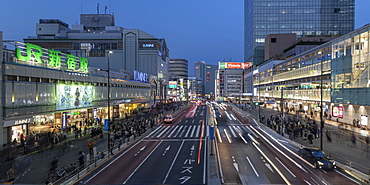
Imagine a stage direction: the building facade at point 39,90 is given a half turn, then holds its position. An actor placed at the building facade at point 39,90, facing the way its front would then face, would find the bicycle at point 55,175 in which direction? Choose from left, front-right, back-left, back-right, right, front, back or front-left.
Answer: back-left

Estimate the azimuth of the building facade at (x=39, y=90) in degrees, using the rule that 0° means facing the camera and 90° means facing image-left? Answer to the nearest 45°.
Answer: approximately 315°
